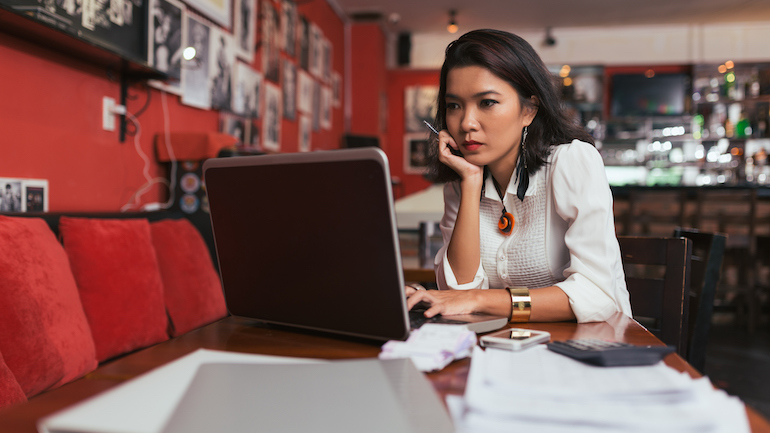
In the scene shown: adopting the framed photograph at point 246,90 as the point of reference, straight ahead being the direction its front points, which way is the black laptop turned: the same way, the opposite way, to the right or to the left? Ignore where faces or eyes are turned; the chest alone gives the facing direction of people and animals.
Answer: to the left

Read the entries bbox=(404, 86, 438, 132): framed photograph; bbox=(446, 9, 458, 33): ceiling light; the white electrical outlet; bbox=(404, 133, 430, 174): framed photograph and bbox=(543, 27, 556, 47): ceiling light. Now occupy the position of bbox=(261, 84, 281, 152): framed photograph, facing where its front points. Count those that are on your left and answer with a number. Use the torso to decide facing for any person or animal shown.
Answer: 4

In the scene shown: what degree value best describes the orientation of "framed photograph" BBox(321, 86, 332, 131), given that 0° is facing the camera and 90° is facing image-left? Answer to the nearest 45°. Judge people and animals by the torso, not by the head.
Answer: approximately 315°

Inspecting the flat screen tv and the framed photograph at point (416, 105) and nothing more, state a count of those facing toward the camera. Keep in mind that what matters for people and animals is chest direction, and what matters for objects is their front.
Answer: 2

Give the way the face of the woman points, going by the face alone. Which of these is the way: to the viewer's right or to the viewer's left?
to the viewer's left

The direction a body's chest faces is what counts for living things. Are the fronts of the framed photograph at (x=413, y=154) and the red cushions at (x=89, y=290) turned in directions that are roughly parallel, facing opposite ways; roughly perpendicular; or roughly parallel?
roughly perpendicular

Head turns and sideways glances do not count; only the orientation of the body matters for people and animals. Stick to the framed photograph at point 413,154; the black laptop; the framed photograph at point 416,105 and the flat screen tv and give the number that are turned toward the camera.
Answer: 3

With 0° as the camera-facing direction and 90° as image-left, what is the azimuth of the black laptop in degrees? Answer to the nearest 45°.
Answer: approximately 225°

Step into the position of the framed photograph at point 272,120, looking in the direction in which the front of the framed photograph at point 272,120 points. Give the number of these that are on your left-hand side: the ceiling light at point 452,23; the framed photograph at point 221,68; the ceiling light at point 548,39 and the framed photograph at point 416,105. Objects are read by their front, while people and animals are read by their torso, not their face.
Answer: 3

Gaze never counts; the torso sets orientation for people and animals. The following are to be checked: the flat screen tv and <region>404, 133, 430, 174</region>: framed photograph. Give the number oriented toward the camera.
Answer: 2

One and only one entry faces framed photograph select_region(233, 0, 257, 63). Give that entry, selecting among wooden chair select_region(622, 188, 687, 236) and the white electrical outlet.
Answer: the wooden chair

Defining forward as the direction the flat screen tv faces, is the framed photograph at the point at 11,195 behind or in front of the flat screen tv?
in front

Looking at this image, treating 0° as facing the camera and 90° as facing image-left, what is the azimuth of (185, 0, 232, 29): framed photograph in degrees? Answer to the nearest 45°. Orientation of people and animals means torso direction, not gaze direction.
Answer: approximately 315°

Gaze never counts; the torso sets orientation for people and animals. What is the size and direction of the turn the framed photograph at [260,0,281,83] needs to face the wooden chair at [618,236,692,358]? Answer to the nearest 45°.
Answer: approximately 45° to its right

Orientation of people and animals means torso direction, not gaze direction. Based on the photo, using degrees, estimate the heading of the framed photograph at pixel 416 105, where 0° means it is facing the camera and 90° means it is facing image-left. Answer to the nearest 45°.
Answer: approximately 0°
